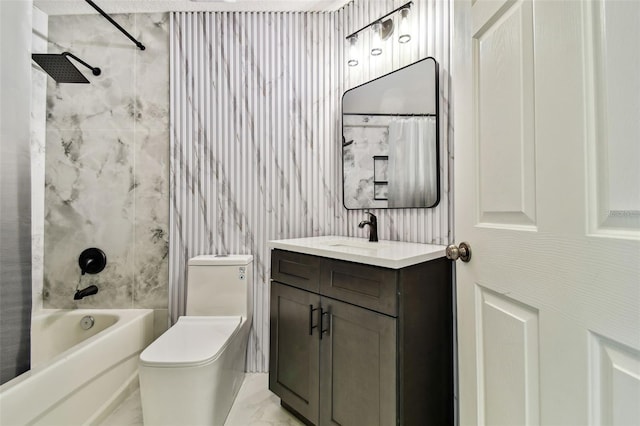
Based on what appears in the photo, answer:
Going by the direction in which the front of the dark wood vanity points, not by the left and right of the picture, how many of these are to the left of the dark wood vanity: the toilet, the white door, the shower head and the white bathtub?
1

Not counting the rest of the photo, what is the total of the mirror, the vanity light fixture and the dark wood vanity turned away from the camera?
0

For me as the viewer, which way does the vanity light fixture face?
facing the viewer and to the left of the viewer

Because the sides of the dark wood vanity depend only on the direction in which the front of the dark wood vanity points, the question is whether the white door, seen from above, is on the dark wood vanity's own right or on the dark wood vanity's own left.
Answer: on the dark wood vanity's own left

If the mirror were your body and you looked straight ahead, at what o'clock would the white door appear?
The white door is roughly at 10 o'clock from the mirror.

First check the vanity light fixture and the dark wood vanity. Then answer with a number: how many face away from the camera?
0

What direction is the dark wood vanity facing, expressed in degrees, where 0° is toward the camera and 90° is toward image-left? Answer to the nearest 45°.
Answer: approximately 45°
